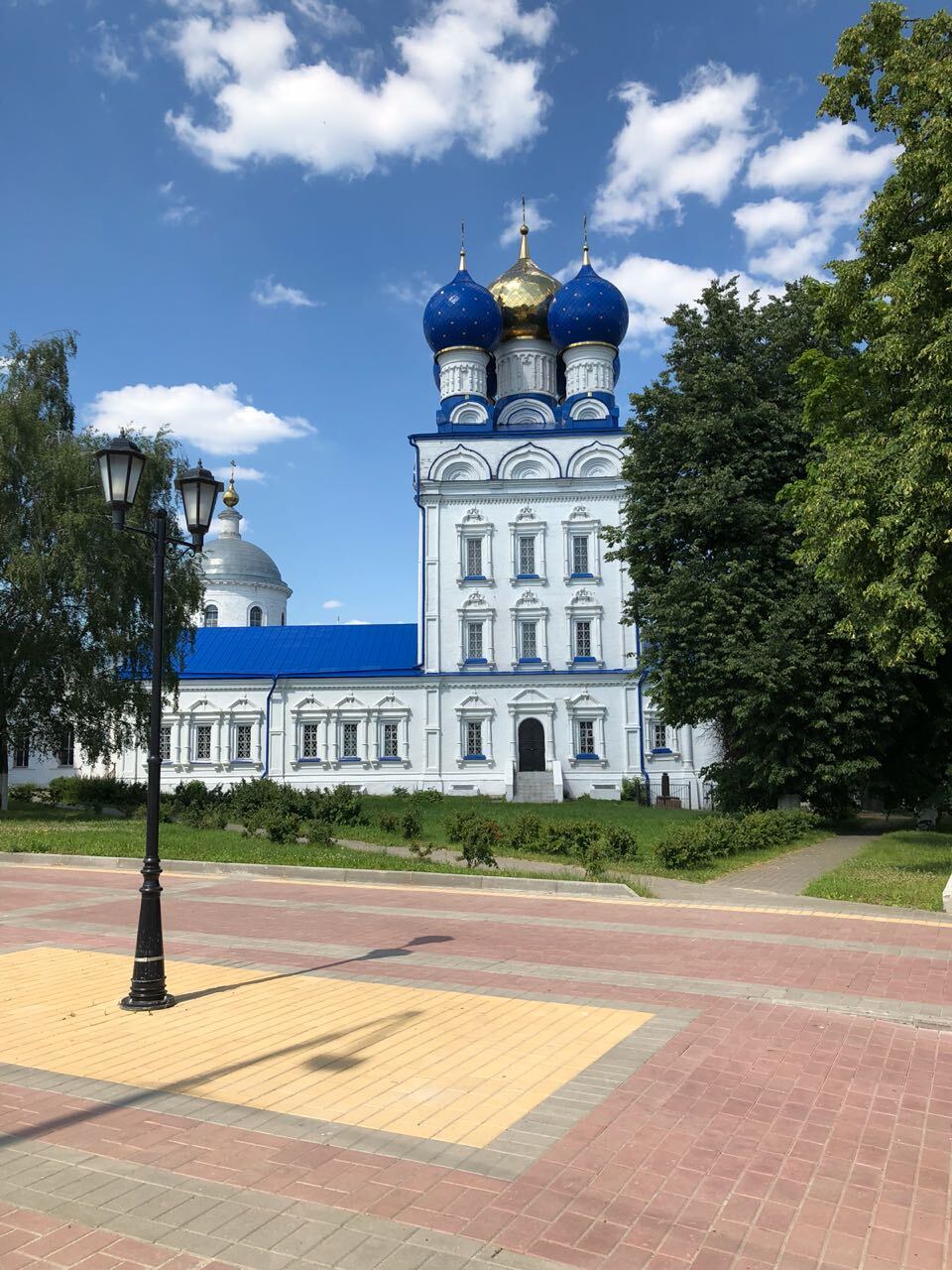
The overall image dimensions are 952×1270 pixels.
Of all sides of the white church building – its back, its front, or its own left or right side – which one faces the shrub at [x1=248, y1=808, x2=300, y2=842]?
front

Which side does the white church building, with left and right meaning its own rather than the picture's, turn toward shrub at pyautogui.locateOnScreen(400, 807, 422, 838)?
front

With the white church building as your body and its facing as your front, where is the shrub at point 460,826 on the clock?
The shrub is roughly at 12 o'clock from the white church building.

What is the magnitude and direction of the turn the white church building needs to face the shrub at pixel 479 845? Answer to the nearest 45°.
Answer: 0° — it already faces it

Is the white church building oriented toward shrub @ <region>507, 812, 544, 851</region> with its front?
yes

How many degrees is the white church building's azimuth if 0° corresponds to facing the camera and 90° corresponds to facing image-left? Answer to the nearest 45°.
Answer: approximately 0°

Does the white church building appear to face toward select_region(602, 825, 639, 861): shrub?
yes

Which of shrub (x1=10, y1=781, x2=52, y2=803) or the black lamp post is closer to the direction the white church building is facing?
the black lamp post

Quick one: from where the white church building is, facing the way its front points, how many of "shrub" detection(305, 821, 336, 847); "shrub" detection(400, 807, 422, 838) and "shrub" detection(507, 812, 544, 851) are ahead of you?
3
